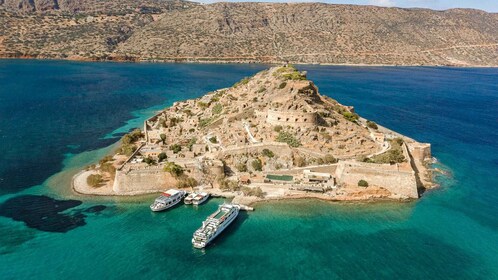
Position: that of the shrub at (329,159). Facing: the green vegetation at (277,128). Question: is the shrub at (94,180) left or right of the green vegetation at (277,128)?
left

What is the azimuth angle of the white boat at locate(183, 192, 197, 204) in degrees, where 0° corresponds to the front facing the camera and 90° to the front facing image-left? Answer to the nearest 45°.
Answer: approximately 225°
